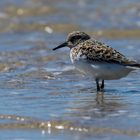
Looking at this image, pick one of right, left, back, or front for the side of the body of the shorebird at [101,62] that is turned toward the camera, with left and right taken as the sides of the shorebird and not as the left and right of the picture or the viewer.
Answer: left
